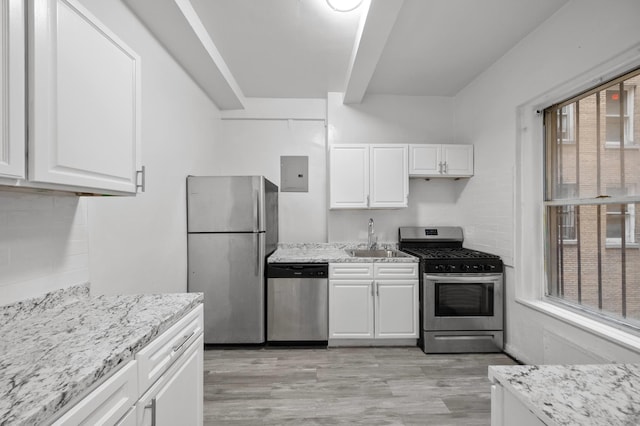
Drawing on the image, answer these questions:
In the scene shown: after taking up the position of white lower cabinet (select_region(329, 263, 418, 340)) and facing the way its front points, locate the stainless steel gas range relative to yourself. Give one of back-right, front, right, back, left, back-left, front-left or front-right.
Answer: left

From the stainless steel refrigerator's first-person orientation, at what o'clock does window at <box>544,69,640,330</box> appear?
The window is roughly at 10 o'clock from the stainless steel refrigerator.

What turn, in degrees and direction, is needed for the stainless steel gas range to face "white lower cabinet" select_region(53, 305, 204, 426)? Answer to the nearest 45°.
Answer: approximately 45° to its right

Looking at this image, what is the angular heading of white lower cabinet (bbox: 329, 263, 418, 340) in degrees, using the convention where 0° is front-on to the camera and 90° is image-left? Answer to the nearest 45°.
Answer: approximately 0°

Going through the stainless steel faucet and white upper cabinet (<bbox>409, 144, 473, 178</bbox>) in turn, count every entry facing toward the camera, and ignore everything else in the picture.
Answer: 2
